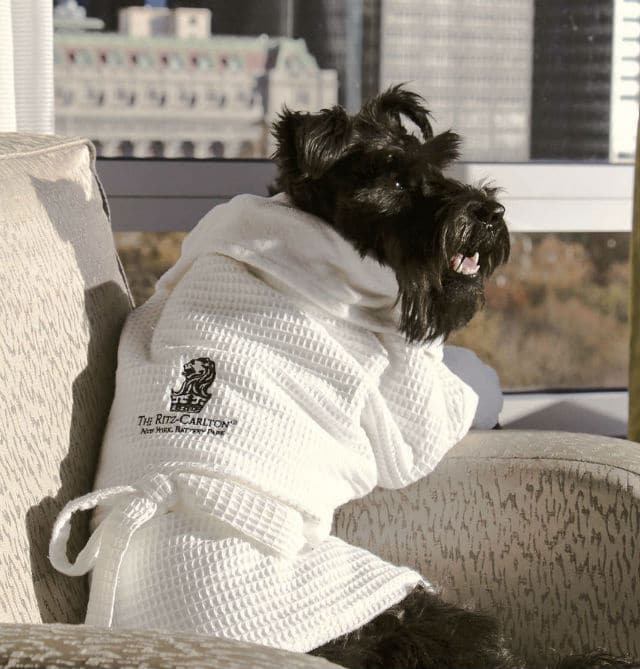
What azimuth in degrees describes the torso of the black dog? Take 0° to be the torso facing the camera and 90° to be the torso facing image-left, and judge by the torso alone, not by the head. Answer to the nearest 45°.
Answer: approximately 270°
